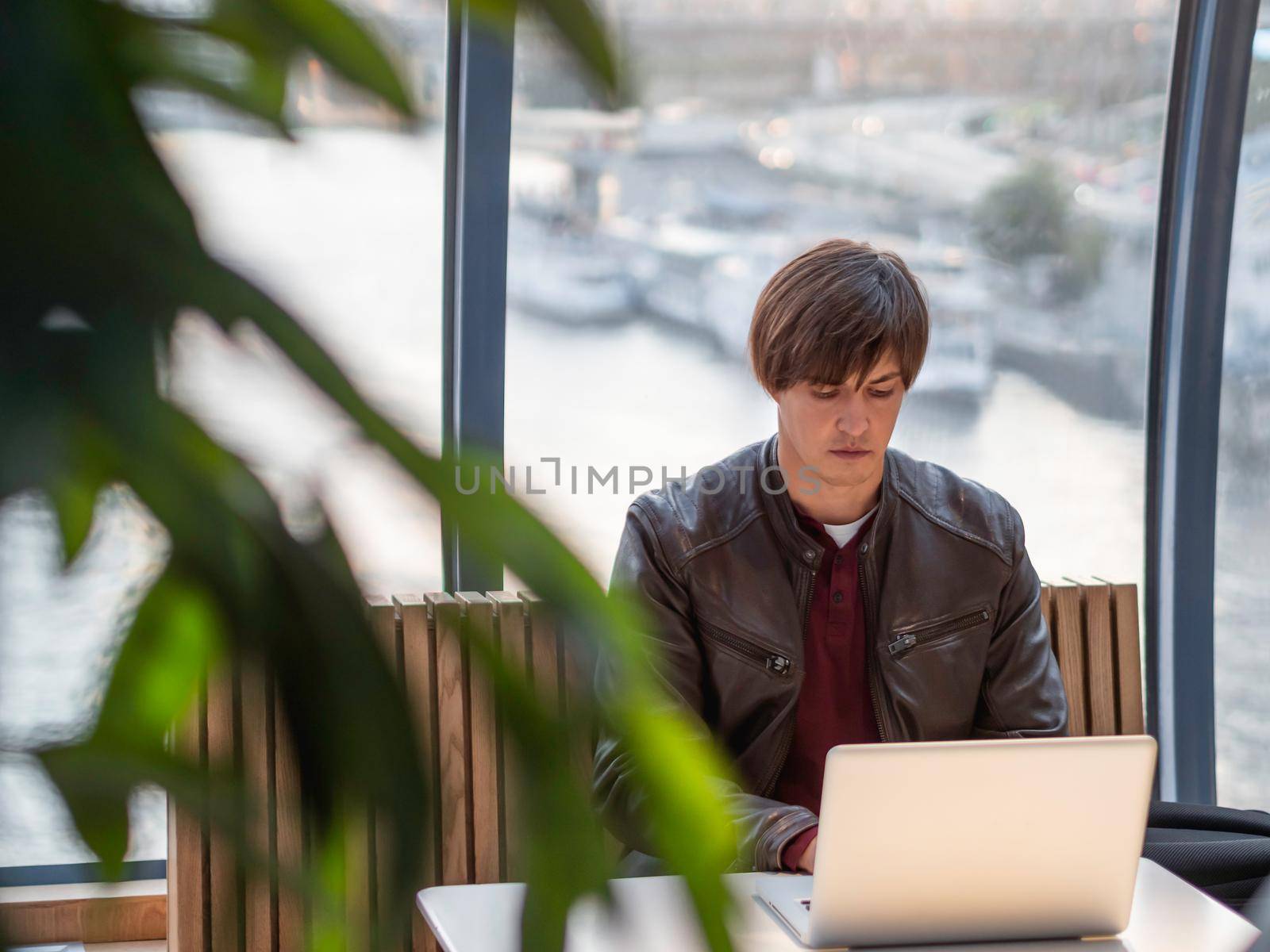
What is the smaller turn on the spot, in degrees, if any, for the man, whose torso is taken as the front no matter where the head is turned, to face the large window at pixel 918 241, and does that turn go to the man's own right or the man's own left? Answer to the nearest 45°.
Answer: approximately 180°

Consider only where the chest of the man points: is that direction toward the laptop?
yes

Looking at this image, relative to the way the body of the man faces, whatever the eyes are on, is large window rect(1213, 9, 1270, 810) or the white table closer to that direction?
the white table

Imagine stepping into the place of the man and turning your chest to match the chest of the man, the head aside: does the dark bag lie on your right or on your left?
on your left

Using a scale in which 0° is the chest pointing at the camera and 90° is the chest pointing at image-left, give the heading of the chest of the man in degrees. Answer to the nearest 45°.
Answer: approximately 0°

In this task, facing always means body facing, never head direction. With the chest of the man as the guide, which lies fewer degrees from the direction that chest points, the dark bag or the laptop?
the laptop

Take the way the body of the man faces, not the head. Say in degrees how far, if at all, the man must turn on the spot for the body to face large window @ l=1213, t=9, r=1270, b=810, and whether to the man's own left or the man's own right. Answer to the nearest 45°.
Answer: approximately 135° to the man's own left
